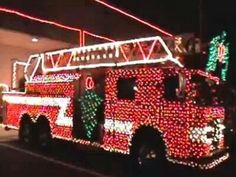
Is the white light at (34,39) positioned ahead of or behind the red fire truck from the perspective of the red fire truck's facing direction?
behind

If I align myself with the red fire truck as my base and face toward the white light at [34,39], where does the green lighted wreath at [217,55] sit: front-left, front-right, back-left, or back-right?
back-right

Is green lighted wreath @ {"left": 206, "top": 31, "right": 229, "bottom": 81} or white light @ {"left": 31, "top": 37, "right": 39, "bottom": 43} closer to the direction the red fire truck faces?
the green lighted wreath

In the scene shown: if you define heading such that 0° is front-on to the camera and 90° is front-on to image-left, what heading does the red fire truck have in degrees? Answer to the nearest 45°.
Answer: approximately 315°
